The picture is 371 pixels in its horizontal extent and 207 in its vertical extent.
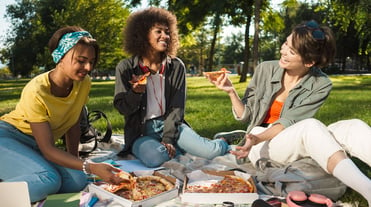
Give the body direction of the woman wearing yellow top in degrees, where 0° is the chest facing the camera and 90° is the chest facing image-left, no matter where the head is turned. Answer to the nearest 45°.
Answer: approximately 315°

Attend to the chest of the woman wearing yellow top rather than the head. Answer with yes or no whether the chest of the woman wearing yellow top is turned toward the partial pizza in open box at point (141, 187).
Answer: yes

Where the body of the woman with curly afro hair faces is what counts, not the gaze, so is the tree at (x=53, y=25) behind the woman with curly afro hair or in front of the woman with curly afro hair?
behind

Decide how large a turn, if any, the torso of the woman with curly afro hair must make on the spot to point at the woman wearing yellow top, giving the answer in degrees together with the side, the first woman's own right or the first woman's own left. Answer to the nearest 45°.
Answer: approximately 90° to the first woman's own right

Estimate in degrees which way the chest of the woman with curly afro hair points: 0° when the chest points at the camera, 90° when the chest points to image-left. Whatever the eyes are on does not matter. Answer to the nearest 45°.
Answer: approximately 315°

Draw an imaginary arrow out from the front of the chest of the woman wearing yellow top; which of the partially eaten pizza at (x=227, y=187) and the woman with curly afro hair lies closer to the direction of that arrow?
the partially eaten pizza

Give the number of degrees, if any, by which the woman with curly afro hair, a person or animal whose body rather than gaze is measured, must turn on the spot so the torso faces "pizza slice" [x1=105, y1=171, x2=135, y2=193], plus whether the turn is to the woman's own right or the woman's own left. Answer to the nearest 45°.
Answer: approximately 45° to the woman's own right

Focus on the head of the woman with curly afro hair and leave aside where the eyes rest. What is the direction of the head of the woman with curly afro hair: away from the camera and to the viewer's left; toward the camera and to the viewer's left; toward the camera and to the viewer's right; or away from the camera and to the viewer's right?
toward the camera and to the viewer's right

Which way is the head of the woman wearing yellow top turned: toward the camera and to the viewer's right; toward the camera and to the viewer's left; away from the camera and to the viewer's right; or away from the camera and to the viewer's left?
toward the camera and to the viewer's right
